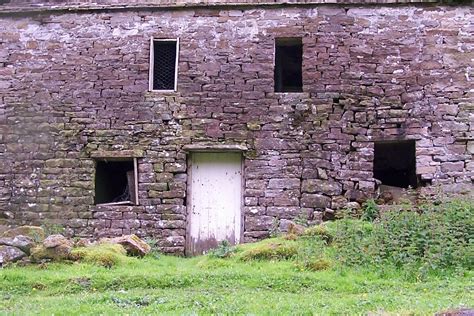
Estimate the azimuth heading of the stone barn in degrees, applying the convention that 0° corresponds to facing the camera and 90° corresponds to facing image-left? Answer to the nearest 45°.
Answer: approximately 0°

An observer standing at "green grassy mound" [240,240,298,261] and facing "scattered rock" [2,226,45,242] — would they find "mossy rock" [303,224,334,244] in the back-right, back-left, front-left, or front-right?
back-right

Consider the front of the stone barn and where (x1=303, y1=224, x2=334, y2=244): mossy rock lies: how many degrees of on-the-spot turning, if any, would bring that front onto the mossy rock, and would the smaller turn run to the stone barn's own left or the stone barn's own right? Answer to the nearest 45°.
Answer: approximately 45° to the stone barn's own left

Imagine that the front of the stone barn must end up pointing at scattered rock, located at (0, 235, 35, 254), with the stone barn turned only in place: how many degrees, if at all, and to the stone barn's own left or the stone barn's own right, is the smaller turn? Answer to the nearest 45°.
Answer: approximately 45° to the stone barn's own right

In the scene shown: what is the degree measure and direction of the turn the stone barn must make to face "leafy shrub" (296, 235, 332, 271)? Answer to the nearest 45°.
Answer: approximately 45° to its left

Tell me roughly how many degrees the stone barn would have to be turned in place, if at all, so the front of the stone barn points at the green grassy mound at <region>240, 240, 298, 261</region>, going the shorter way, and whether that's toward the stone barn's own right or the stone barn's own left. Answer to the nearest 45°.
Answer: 0° — it already faces it

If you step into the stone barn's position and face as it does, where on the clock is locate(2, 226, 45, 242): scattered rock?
The scattered rock is roughly at 2 o'clock from the stone barn.

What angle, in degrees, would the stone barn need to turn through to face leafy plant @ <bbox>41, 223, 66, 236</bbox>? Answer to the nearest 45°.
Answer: approximately 90° to its right

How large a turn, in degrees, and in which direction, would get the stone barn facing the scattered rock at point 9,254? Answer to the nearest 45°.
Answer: approximately 45° to its right
